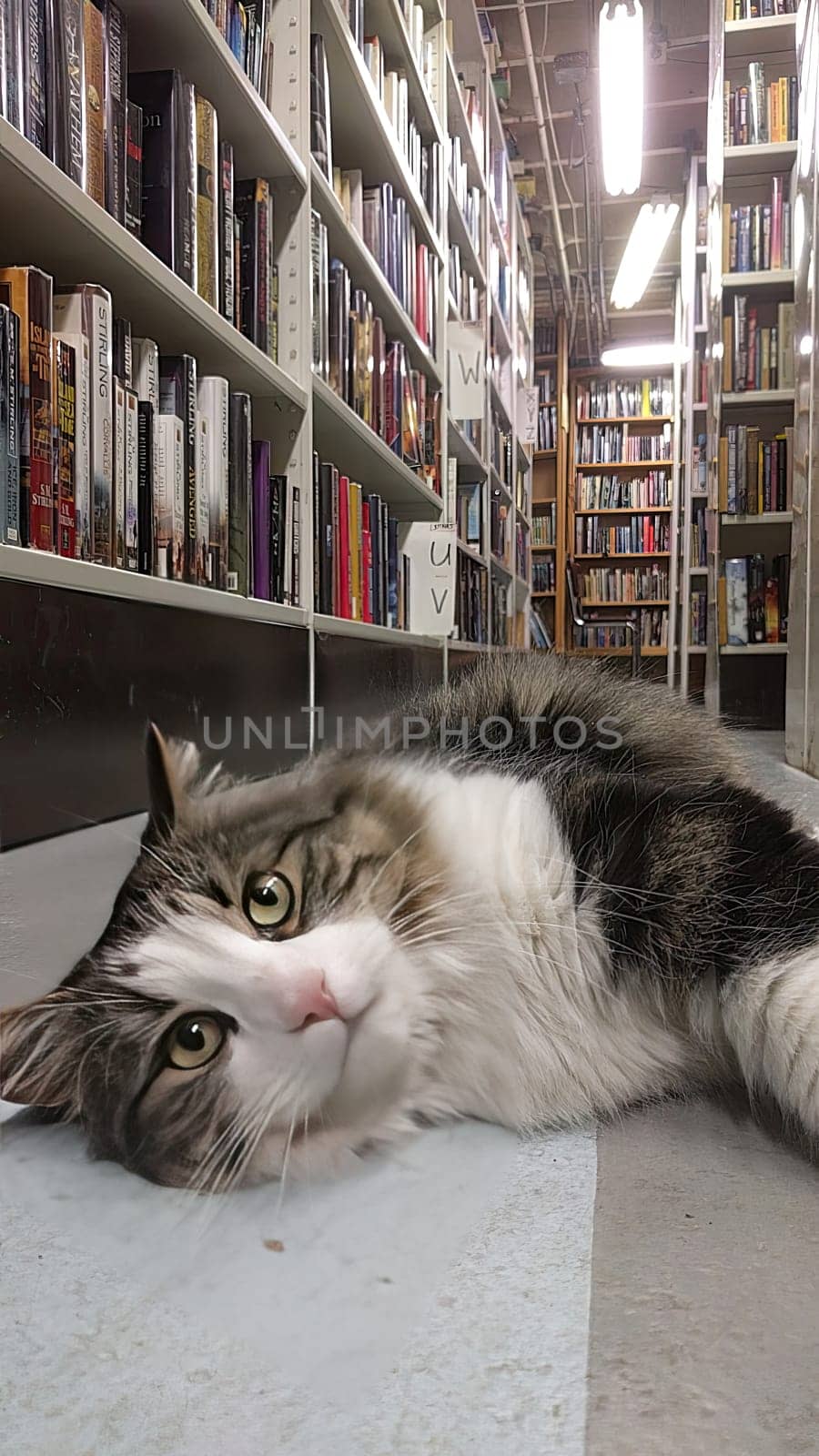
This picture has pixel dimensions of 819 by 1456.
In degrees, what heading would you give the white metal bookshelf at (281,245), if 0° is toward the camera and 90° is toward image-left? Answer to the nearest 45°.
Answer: approximately 315°

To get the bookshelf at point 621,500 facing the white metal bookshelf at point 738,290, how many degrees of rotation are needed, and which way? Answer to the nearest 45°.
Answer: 0° — it already faces it

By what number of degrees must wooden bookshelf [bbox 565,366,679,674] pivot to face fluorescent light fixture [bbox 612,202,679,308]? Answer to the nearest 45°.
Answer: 0° — it already faces it

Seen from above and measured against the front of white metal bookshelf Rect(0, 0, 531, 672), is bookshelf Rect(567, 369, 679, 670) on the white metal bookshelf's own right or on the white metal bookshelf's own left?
on the white metal bookshelf's own left

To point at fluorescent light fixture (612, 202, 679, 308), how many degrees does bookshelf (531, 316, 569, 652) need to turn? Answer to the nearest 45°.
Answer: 0° — it already faces it
